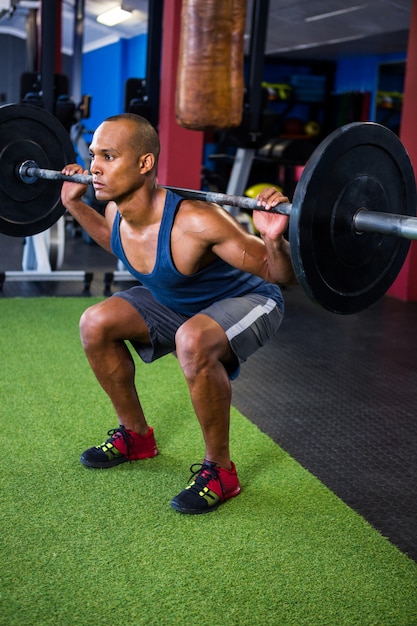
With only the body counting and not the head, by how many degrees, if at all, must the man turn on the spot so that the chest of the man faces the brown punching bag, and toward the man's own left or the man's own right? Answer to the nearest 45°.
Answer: approximately 135° to the man's own right

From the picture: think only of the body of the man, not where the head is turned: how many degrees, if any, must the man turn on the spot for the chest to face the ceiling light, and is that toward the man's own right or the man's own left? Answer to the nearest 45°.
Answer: approximately 135° to the man's own right

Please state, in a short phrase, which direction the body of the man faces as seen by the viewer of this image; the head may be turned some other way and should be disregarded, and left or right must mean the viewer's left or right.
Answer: facing the viewer and to the left of the viewer
